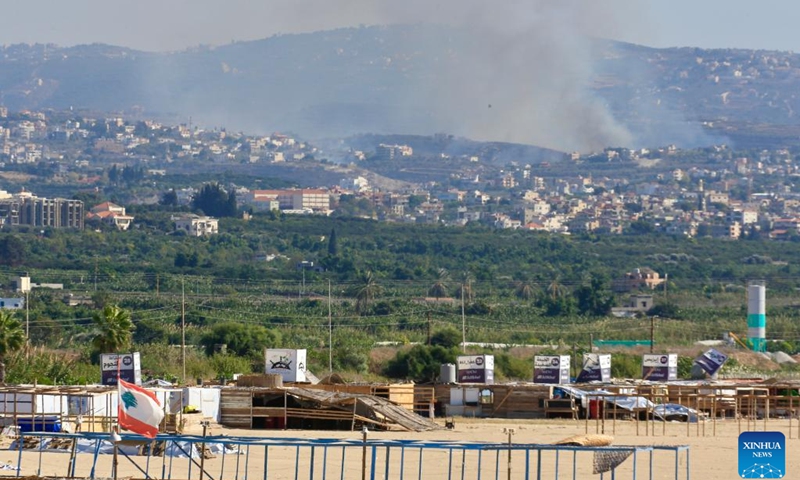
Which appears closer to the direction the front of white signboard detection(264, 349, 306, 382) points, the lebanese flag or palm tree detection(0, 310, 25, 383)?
the lebanese flag

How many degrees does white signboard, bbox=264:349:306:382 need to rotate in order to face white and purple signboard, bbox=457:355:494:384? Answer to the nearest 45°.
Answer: approximately 90° to its left

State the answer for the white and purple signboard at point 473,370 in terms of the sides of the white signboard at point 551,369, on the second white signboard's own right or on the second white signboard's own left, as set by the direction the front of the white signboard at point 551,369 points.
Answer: on the second white signboard's own right

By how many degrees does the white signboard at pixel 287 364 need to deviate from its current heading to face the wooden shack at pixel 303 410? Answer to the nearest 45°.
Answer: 0° — it already faces it

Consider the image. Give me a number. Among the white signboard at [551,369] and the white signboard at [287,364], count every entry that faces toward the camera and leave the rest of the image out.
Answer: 2

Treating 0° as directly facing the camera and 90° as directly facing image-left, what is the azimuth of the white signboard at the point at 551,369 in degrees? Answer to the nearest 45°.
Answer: approximately 0°

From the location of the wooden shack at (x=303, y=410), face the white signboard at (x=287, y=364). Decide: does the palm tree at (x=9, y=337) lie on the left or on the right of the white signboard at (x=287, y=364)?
left

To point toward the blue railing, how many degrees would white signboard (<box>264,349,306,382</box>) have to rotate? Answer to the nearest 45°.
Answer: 0° — it already faces it

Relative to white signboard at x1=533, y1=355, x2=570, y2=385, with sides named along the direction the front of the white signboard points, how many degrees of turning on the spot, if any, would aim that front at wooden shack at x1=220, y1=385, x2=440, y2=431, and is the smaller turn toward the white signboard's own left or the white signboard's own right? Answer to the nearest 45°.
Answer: approximately 45° to the white signboard's own right

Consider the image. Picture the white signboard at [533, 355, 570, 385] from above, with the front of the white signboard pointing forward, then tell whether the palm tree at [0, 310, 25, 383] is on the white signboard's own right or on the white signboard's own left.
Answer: on the white signboard's own right

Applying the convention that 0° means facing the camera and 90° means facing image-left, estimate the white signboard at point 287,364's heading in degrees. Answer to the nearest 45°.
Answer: approximately 0°
